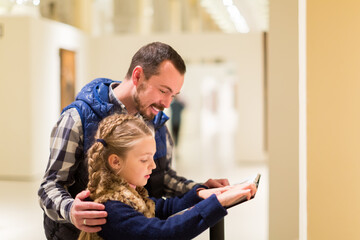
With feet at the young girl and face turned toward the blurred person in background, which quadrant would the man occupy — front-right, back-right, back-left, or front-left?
front-left

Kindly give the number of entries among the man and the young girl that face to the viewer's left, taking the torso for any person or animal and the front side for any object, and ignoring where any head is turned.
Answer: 0

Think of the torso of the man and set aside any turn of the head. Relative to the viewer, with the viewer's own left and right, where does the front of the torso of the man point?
facing the viewer and to the right of the viewer

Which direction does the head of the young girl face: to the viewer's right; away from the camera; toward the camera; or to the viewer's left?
to the viewer's right

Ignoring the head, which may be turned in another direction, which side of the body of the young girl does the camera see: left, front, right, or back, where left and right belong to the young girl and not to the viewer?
right

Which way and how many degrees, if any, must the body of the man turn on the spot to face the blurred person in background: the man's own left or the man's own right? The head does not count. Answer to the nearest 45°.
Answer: approximately 135° to the man's own left

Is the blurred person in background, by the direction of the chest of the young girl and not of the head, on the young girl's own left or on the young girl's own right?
on the young girl's own left

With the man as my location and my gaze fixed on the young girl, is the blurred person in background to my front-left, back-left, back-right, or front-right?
back-left
